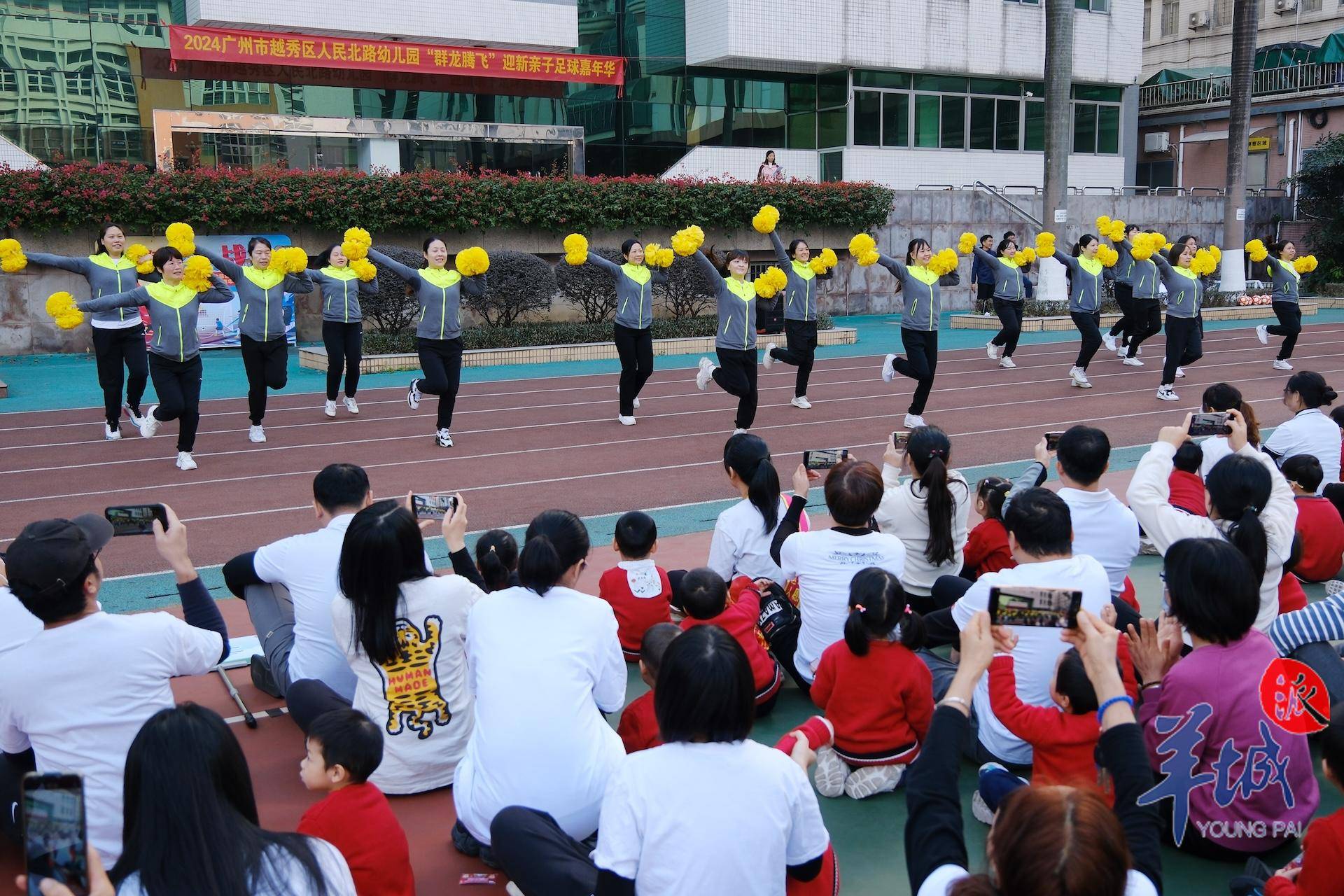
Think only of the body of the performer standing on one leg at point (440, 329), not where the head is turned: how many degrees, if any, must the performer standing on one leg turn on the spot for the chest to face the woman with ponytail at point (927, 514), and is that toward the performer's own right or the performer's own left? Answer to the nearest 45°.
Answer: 0° — they already face them

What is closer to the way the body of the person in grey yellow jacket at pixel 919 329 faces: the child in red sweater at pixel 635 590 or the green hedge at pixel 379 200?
the child in red sweater

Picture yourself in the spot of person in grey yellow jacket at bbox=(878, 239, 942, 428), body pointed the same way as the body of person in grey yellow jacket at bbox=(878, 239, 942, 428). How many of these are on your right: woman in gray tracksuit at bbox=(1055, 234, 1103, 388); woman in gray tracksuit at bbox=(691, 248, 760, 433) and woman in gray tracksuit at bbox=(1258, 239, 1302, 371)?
1

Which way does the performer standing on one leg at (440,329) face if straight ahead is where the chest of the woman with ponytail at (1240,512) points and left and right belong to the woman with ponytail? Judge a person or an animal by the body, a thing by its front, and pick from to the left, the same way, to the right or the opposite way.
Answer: the opposite way

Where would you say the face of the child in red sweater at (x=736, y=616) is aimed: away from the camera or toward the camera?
away from the camera

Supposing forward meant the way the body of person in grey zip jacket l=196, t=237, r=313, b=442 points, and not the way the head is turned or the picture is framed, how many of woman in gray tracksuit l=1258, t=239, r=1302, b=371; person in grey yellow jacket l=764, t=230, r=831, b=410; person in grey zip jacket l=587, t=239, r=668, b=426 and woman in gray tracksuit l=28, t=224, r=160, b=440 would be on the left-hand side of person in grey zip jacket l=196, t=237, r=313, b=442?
3

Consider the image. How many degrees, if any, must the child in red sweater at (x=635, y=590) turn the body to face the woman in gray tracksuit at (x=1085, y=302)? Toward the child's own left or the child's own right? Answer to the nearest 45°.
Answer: approximately 45° to the child's own right

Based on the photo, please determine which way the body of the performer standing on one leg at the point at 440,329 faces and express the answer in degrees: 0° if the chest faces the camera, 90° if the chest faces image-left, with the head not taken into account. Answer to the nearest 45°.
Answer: approximately 0°

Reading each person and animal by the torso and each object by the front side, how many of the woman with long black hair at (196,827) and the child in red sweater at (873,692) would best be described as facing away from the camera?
2

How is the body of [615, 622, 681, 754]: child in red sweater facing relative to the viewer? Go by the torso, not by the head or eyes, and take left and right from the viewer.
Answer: facing away from the viewer

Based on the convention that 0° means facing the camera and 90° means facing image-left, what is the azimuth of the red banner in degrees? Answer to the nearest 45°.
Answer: approximately 0°

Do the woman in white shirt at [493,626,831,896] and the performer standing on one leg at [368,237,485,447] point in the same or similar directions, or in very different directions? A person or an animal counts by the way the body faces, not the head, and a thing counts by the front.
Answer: very different directions

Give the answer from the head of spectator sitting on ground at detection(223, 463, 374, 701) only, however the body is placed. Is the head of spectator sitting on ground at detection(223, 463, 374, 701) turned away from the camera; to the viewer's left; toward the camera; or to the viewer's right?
away from the camera

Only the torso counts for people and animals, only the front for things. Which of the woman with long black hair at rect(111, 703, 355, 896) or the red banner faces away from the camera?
the woman with long black hair

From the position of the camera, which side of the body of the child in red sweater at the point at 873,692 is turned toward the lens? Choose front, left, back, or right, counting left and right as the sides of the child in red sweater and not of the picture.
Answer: back
